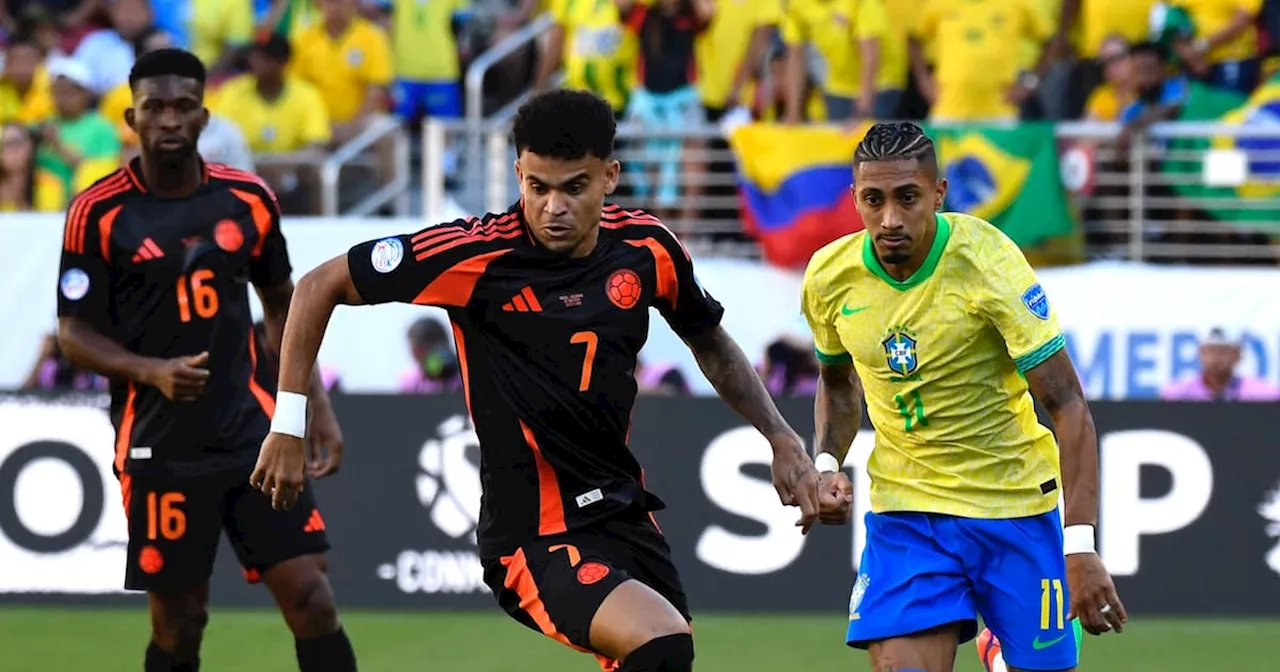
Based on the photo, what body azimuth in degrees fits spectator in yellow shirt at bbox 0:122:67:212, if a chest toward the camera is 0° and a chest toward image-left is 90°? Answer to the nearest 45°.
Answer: approximately 0°

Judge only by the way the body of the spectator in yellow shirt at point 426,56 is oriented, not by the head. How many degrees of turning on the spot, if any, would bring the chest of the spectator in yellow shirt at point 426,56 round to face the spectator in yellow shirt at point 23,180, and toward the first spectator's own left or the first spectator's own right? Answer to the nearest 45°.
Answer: approximately 90° to the first spectator's own right

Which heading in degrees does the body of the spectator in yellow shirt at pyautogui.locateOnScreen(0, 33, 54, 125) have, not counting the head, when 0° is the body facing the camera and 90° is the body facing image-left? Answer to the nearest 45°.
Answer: approximately 0°

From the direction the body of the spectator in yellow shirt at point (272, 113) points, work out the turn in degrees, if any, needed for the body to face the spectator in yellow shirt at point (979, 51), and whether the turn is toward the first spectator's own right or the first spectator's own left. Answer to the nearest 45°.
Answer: approximately 45° to the first spectator's own left

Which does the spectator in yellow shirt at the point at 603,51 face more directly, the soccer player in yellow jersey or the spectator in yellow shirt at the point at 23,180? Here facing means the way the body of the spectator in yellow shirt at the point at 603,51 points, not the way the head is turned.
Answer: the soccer player in yellow jersey

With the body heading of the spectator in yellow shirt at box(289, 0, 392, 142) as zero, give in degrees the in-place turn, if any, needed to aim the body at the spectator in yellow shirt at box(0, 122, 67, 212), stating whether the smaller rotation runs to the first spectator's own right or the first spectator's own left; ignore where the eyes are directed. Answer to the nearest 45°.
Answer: approximately 90° to the first spectator's own right
